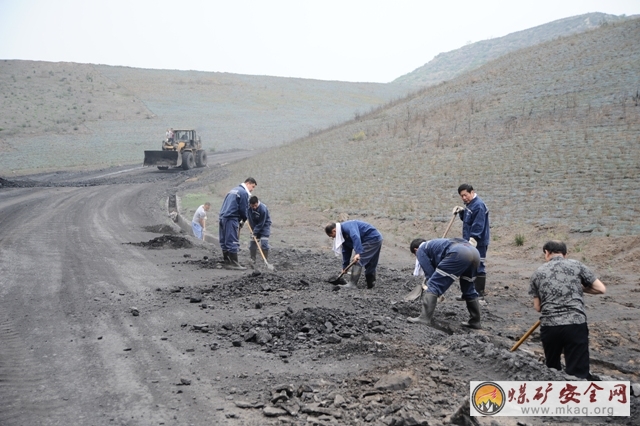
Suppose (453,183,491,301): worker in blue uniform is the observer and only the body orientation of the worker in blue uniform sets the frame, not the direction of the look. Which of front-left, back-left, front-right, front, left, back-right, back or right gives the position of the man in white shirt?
right

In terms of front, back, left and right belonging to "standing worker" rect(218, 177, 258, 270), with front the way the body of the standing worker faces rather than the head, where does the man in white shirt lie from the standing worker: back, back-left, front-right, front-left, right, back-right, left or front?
left

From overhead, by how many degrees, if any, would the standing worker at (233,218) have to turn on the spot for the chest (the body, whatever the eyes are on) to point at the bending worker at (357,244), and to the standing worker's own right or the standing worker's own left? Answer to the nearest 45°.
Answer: approximately 45° to the standing worker's own right

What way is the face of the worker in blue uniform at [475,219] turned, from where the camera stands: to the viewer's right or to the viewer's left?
to the viewer's left

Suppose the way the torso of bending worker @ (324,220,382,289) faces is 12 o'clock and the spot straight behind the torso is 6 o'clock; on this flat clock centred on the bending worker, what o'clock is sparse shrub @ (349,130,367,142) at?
The sparse shrub is roughly at 3 o'clock from the bending worker.

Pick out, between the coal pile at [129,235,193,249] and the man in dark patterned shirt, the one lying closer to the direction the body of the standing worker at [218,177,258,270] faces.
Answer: the man in dark patterned shirt

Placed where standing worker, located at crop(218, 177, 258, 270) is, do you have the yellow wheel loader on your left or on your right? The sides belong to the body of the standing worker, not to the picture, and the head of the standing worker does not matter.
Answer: on your left

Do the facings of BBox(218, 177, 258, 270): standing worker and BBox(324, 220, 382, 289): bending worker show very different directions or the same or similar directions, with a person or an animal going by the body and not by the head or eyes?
very different directions

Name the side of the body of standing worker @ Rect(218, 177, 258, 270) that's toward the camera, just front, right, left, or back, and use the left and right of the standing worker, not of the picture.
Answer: right

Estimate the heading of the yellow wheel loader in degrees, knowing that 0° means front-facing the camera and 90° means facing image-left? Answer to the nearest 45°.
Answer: approximately 45°
